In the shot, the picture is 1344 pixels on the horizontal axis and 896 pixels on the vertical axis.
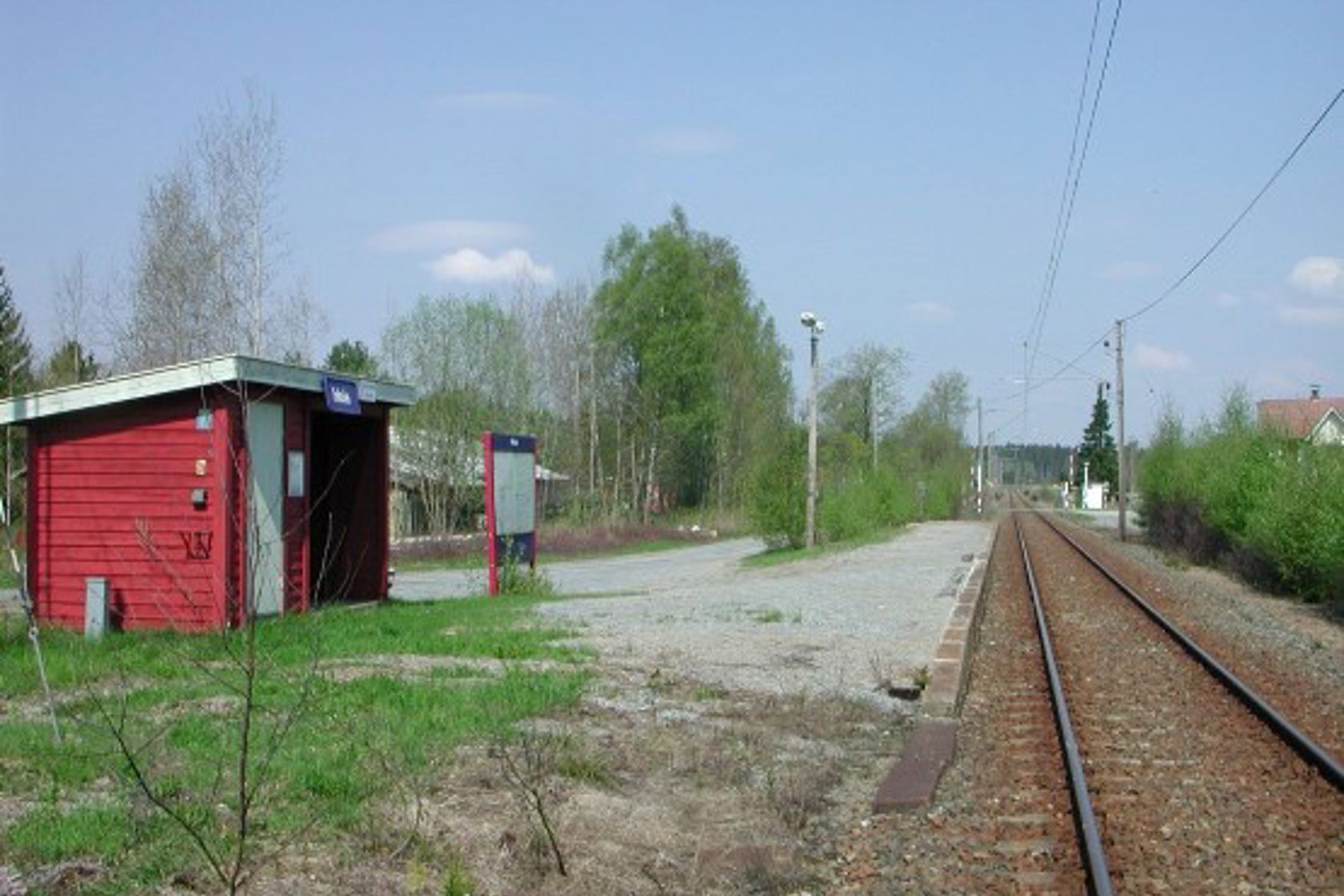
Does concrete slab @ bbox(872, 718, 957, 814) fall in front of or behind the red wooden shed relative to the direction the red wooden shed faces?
in front

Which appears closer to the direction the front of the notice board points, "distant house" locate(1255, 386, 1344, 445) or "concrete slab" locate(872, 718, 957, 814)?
the concrete slab

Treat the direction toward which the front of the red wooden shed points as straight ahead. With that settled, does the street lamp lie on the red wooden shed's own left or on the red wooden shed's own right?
on the red wooden shed's own left

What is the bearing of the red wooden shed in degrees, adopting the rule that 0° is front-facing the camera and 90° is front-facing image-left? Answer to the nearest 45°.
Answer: approximately 315°

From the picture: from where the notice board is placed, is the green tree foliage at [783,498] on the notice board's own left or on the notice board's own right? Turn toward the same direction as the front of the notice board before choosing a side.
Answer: on the notice board's own left

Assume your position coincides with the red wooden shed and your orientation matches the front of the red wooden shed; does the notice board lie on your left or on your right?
on your left

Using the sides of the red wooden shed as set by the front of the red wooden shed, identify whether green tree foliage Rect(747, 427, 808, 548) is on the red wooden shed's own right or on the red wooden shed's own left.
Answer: on the red wooden shed's own left

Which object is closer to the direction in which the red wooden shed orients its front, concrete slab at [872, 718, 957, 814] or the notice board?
the concrete slab

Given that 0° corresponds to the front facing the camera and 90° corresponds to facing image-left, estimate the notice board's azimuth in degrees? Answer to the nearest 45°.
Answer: approximately 315°

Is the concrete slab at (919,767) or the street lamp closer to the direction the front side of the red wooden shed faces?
the concrete slab
